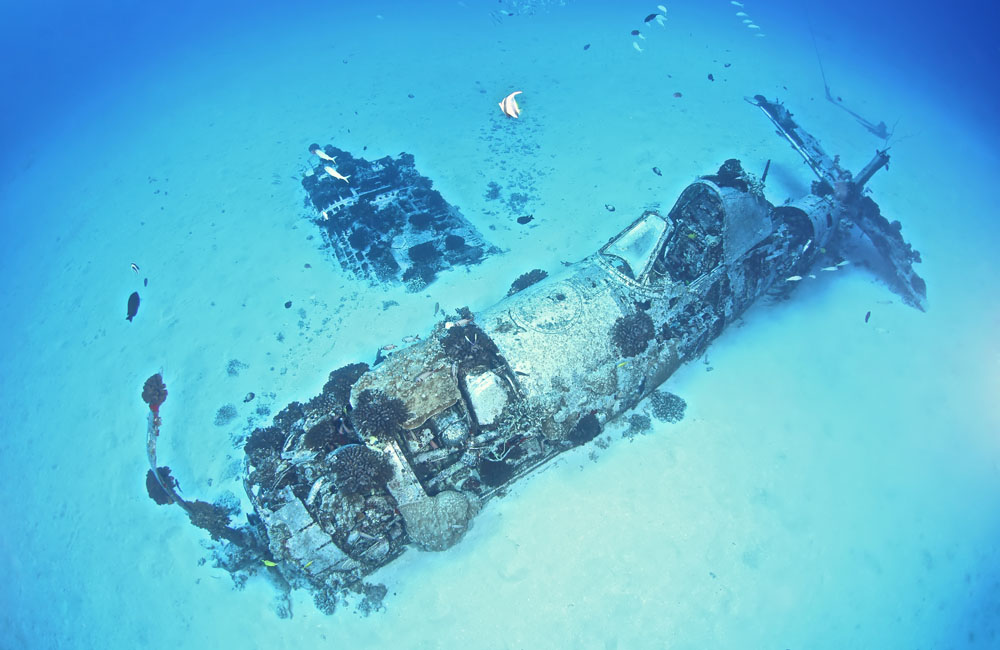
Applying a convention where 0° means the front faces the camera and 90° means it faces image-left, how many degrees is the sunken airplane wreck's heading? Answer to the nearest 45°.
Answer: approximately 45°

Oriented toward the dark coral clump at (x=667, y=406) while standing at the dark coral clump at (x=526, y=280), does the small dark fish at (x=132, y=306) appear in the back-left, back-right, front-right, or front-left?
back-right

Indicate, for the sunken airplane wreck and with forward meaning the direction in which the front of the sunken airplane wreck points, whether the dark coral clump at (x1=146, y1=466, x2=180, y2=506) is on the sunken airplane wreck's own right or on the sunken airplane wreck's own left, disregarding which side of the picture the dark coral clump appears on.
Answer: on the sunken airplane wreck's own right
